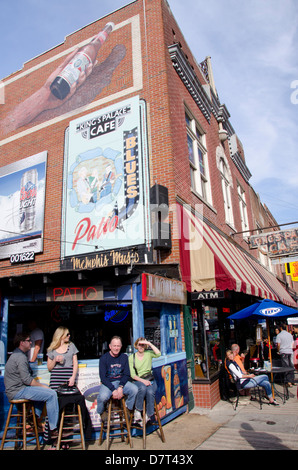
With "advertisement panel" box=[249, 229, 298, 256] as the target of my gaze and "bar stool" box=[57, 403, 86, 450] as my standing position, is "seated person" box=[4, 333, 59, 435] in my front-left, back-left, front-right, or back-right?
back-left

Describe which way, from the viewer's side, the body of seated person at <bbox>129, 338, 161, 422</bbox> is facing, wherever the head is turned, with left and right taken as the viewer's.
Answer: facing the viewer

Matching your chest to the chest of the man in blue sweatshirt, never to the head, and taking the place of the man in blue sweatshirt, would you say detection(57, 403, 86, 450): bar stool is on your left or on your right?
on your right

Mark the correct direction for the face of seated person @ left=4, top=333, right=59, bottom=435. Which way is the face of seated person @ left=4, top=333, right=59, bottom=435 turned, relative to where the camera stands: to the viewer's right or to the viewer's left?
to the viewer's right

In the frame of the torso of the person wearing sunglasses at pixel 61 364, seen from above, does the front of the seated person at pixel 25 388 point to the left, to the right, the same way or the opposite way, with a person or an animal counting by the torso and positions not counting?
to the left

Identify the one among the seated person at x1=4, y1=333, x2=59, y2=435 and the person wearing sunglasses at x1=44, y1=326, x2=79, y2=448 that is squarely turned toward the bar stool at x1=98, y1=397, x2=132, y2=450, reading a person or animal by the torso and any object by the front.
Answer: the seated person

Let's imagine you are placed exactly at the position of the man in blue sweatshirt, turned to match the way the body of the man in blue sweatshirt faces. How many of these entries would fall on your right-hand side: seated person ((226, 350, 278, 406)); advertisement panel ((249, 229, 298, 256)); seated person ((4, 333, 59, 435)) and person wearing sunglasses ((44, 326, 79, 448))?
2

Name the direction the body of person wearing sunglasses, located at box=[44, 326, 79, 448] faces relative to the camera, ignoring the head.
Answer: toward the camera
